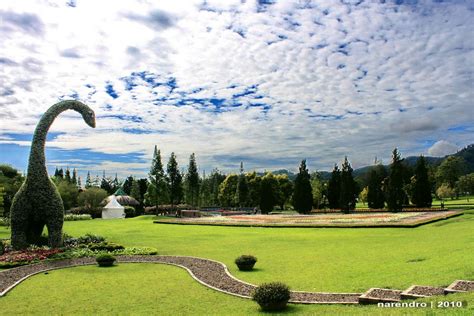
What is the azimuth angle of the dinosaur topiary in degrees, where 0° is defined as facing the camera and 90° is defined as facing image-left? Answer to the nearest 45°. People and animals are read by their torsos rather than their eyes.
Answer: approximately 315°

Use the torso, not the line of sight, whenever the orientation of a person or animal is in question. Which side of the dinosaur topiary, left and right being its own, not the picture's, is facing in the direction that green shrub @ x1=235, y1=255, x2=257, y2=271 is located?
front

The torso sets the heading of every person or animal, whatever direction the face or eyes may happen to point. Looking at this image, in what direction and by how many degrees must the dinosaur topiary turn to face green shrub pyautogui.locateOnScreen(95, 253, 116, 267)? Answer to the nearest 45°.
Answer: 0° — it already faces it

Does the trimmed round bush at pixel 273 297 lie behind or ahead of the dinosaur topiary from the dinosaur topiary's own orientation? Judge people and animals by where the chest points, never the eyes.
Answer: ahead
